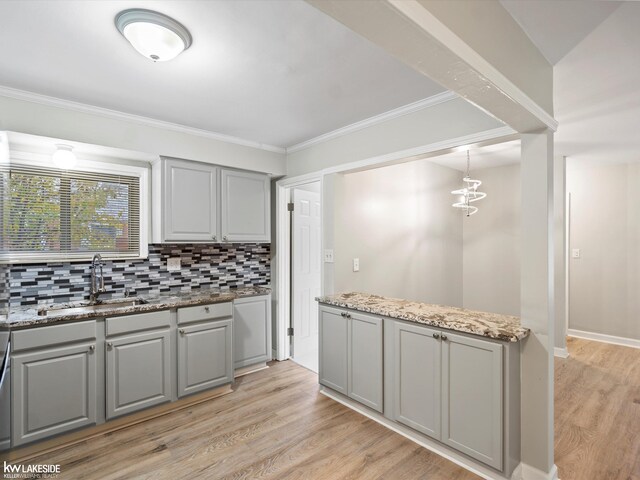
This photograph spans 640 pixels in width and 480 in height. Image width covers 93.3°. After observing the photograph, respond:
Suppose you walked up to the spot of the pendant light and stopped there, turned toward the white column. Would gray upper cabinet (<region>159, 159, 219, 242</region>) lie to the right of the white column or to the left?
right

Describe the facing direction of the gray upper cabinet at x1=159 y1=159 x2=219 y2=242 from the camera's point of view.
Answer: facing the viewer and to the right of the viewer

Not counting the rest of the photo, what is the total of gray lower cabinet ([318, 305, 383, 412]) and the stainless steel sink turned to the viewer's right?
0

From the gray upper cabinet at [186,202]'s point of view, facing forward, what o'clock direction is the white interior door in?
The white interior door is roughly at 10 o'clock from the gray upper cabinet.

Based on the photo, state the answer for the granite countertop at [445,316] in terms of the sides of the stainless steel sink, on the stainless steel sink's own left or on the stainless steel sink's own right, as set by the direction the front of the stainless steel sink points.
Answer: on the stainless steel sink's own left

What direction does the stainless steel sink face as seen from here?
toward the camera

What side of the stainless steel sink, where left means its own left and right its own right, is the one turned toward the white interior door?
left
